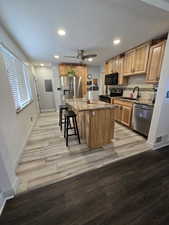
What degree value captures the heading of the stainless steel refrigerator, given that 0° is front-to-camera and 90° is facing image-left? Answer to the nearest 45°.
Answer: approximately 0°

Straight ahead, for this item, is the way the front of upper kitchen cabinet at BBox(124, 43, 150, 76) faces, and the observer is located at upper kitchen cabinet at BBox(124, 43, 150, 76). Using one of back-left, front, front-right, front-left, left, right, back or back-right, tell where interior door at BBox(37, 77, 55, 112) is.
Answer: front-right

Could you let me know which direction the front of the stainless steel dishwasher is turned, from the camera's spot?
facing the viewer and to the left of the viewer

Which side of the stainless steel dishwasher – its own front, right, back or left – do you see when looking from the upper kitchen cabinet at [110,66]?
right

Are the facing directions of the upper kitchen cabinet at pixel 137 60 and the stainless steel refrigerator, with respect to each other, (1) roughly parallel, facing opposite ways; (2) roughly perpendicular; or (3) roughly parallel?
roughly perpendicular

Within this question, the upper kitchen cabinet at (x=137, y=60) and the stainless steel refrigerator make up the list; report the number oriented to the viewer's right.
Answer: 0

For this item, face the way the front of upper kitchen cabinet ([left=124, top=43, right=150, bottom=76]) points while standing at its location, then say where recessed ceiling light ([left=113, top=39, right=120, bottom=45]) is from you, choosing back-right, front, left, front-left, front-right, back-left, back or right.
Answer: front

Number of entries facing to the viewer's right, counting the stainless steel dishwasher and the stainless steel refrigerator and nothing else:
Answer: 0

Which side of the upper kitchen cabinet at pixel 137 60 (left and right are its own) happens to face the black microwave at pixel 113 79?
right

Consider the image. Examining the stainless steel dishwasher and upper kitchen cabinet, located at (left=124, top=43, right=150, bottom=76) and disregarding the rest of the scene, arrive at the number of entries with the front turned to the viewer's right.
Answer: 0

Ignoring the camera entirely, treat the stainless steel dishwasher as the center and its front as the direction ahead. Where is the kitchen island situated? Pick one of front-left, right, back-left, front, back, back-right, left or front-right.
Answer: front

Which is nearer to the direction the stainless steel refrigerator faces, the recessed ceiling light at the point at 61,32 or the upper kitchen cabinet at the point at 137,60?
the recessed ceiling light

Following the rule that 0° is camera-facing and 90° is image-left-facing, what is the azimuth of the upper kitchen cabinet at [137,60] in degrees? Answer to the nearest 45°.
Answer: approximately 45°

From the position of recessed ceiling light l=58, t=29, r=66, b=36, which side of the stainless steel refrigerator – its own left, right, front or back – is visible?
front

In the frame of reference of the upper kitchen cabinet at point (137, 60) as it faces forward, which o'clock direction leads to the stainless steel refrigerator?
The stainless steel refrigerator is roughly at 2 o'clock from the upper kitchen cabinet.

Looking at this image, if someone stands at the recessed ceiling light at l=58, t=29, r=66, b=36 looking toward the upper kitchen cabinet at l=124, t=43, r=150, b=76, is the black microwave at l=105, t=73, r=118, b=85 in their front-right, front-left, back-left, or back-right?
front-left

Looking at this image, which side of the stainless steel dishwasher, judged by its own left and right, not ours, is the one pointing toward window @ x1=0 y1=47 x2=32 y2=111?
front
